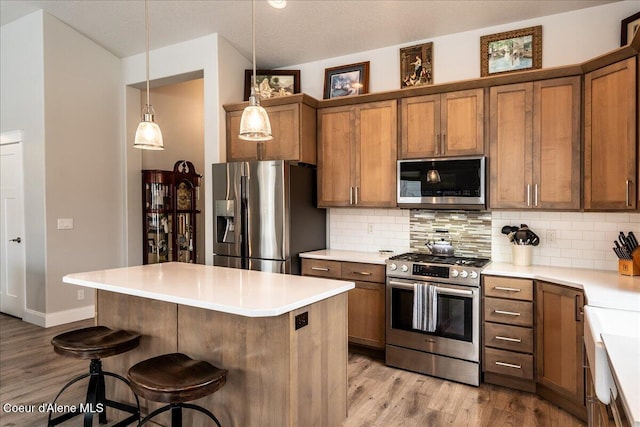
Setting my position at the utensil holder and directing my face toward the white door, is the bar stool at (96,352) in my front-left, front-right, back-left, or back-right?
front-left

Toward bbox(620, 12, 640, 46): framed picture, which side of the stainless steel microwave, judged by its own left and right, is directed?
left

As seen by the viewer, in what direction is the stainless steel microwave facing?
toward the camera

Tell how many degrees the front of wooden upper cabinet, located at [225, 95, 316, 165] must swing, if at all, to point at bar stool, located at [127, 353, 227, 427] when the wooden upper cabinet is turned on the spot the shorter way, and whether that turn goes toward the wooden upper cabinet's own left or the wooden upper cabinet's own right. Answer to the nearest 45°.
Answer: approximately 45° to the wooden upper cabinet's own left

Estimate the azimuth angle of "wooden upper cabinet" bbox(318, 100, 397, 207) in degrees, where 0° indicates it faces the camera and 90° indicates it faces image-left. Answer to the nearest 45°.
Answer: approximately 45°

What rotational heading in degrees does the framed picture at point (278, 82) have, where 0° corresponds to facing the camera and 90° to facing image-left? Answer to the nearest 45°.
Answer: approximately 0°

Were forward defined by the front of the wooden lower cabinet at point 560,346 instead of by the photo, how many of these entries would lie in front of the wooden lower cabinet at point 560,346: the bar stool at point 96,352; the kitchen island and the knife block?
2

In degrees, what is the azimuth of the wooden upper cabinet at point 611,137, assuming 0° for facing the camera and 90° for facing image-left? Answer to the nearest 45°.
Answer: approximately 45°

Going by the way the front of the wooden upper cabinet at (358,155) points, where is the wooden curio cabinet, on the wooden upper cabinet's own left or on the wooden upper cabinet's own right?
on the wooden upper cabinet's own right

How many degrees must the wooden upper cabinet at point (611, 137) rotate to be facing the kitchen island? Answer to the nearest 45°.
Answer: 0° — it already faces it

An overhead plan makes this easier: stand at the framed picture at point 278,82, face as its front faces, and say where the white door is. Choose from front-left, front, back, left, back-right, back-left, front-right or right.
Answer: right

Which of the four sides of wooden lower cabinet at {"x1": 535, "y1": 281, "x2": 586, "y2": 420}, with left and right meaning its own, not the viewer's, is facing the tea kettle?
right

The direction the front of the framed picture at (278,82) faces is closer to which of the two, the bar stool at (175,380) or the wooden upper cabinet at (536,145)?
the bar stool

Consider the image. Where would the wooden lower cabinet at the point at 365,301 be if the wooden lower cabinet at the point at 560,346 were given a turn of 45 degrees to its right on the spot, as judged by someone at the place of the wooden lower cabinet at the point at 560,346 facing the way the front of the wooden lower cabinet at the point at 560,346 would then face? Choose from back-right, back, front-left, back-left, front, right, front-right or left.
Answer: front

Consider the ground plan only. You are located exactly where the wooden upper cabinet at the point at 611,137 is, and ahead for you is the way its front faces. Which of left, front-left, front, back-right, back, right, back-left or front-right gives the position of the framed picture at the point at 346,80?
front-right
